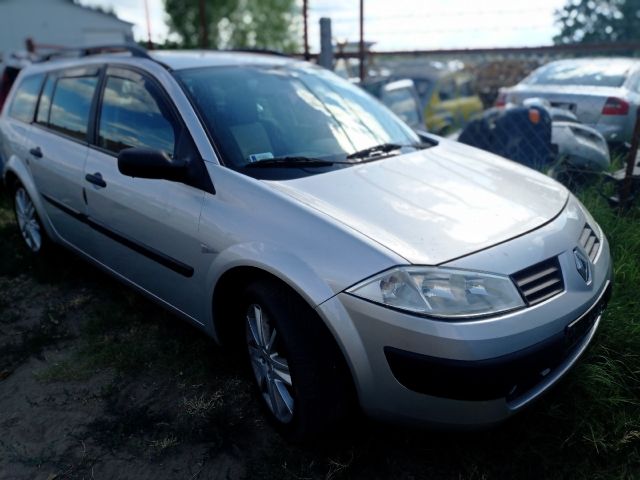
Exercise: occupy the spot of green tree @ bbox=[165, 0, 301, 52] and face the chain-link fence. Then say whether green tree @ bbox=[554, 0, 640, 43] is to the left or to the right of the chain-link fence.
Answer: left

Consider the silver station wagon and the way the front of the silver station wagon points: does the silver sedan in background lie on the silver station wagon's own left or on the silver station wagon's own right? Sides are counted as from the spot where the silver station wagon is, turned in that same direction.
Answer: on the silver station wagon's own left

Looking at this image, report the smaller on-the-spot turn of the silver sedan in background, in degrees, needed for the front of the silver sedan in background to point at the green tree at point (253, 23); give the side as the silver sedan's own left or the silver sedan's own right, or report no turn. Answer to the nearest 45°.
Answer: approximately 90° to the silver sedan's own left

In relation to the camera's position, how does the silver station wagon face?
facing the viewer and to the right of the viewer

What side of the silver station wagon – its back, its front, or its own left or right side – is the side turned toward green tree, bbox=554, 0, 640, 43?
left

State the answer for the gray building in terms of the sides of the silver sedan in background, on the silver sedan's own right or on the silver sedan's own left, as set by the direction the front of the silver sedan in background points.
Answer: on the silver sedan's own left

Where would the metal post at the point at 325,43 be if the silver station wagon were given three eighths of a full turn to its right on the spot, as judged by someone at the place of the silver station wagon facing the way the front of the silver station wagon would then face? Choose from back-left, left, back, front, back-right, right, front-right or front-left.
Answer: right

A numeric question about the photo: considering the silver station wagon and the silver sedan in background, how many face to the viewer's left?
0

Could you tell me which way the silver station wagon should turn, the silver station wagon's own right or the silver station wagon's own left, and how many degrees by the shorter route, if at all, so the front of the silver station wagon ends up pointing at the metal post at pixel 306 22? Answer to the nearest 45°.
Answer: approximately 135° to the silver station wagon's own left

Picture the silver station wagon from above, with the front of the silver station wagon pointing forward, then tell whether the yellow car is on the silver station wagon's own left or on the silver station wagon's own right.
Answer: on the silver station wagon's own left

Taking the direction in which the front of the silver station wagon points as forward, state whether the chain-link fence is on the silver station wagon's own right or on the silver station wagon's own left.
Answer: on the silver station wagon's own left

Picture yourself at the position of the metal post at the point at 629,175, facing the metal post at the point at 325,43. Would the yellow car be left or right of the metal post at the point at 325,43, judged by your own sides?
right

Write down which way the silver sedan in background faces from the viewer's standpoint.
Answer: facing away from the viewer and to the right of the viewer
